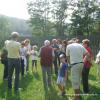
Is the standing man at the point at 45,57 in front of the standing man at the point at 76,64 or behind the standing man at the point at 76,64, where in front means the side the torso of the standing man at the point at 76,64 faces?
in front

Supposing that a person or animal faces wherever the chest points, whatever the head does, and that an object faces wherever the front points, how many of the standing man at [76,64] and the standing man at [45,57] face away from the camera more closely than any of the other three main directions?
2

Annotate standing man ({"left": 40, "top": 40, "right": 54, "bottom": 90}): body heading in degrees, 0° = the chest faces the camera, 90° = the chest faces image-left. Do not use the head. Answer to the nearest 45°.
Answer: approximately 180°

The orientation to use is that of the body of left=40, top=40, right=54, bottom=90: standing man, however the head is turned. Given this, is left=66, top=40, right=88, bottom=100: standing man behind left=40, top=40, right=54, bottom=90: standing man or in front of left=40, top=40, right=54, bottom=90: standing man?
behind

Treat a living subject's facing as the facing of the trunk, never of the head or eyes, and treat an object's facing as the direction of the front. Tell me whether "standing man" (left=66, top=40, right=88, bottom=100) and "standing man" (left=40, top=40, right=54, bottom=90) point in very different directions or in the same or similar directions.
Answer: same or similar directions

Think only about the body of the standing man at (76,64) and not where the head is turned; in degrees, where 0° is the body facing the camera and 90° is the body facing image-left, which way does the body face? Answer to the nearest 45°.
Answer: approximately 180°
